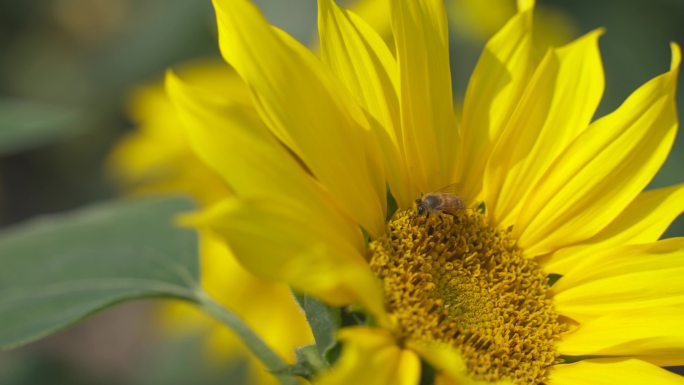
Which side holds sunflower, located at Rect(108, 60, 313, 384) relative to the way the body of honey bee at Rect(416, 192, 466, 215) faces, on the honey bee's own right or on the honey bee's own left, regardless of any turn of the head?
on the honey bee's own right

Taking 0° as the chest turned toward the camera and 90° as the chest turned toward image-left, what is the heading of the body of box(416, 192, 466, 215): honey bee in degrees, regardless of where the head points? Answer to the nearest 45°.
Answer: approximately 90°
